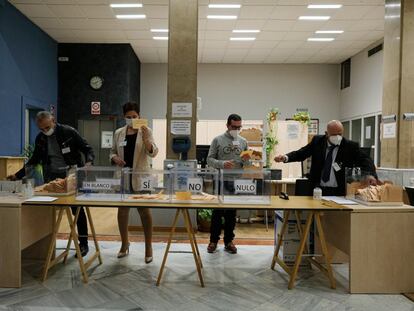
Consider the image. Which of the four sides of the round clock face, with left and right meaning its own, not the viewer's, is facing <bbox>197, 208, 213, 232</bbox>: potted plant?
front

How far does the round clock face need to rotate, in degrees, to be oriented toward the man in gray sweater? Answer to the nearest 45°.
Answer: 0° — it already faces them

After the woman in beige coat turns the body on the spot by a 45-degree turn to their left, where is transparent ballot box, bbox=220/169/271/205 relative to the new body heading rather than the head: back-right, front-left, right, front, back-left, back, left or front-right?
front

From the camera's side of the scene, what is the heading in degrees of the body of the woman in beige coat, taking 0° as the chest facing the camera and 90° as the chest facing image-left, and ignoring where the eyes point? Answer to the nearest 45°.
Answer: approximately 0°

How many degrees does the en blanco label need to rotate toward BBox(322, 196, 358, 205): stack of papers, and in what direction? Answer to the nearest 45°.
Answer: approximately 90° to its left
